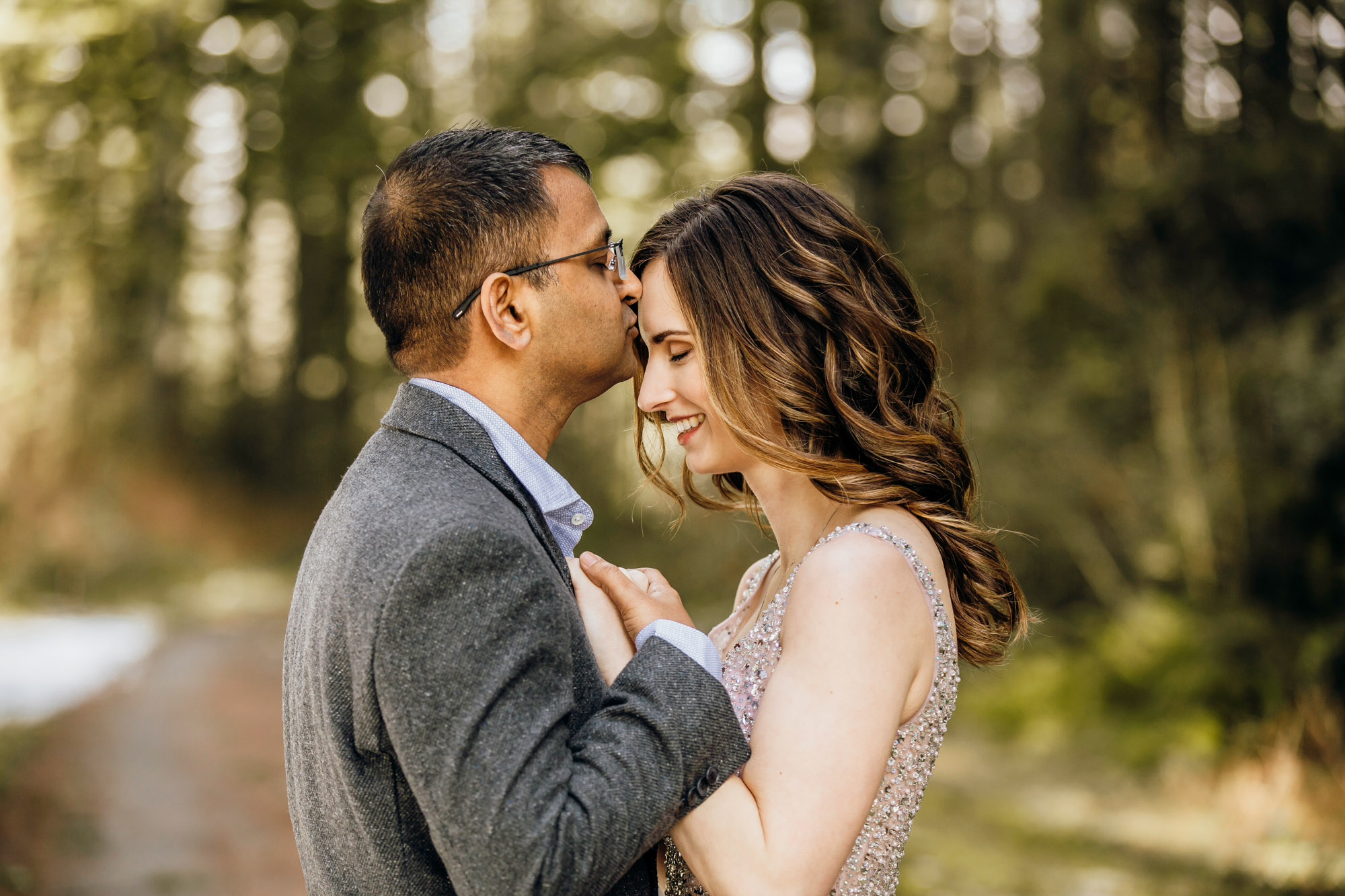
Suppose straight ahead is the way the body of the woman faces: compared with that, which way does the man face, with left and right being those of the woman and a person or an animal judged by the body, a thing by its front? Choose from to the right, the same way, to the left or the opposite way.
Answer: the opposite way

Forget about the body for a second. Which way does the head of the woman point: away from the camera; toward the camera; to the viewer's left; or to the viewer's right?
to the viewer's left

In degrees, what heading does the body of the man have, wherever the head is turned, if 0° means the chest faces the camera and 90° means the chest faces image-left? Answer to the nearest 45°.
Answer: approximately 270°

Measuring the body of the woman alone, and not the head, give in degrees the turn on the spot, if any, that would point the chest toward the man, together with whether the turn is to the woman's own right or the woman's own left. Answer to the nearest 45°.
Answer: approximately 45° to the woman's own left

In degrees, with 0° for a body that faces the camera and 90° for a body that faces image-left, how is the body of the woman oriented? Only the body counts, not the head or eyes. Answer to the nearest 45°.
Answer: approximately 90°

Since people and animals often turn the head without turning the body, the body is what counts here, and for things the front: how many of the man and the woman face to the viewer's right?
1

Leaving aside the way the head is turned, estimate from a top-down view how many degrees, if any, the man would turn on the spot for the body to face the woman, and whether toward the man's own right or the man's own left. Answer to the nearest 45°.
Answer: approximately 45° to the man's own left

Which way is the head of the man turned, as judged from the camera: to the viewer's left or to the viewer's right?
to the viewer's right
